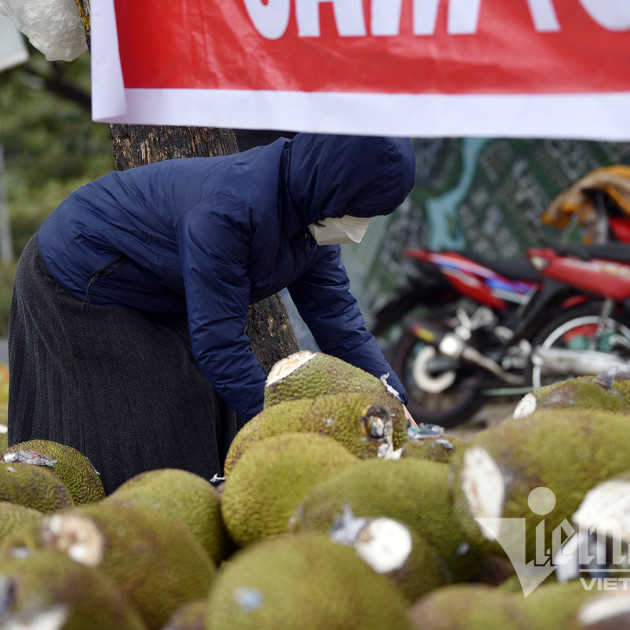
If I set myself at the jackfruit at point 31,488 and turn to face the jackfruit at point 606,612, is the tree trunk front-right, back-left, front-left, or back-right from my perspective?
back-left

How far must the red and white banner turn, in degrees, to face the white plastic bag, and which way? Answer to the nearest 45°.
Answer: approximately 135° to its right

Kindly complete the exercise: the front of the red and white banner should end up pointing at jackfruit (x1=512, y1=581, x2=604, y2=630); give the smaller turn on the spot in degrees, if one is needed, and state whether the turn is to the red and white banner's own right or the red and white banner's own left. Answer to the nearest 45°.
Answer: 0° — it already faces it

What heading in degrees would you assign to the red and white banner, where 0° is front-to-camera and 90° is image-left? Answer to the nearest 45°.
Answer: approximately 0°

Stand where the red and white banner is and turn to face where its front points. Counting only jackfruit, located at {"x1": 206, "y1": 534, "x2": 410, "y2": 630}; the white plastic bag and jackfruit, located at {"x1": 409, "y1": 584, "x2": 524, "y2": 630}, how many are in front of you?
2

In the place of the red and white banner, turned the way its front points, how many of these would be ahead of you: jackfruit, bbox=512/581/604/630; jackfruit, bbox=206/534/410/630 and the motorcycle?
2

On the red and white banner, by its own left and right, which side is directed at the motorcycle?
back
